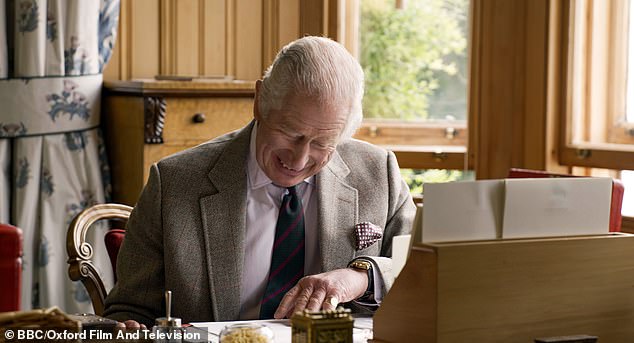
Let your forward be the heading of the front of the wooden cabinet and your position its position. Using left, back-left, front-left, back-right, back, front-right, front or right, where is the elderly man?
front-right

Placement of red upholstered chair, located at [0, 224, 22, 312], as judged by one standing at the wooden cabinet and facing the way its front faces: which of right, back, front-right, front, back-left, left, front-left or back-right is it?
front-right

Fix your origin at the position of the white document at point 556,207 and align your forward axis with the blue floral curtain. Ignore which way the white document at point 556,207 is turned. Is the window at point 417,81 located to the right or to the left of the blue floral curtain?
right

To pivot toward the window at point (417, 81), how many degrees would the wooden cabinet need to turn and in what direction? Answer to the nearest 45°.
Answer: approximately 45° to its left

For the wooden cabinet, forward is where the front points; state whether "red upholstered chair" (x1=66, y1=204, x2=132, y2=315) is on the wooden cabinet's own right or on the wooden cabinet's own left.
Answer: on the wooden cabinet's own right

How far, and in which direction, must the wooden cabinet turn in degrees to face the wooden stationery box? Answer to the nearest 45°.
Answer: approximately 45° to its right

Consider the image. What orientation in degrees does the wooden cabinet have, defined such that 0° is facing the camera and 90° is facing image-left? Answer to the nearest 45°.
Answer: approximately 315°
